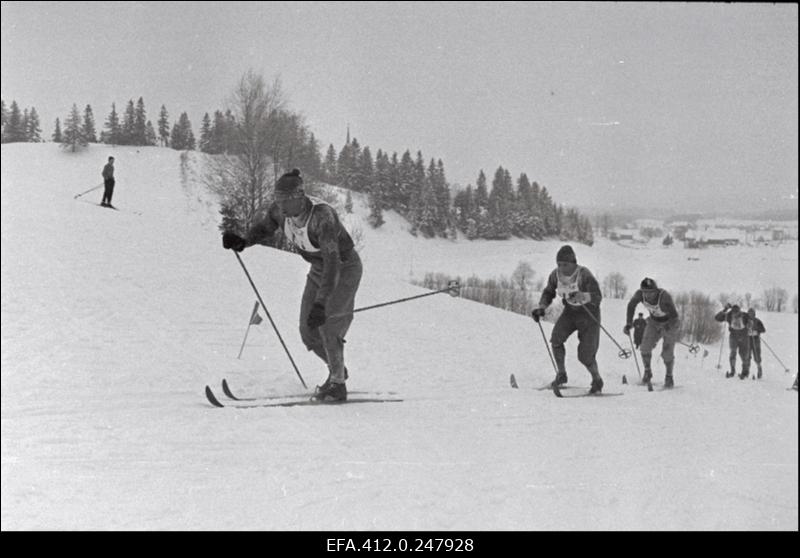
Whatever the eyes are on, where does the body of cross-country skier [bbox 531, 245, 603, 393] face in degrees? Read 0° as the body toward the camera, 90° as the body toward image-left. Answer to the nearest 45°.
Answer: approximately 45°

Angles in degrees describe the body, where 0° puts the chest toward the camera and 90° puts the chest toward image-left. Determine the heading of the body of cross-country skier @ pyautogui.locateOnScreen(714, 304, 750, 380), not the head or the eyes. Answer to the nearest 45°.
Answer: approximately 45°

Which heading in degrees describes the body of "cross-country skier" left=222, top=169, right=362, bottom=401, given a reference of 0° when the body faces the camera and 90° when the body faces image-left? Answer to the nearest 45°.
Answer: approximately 45°
